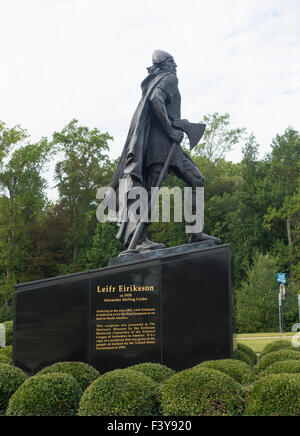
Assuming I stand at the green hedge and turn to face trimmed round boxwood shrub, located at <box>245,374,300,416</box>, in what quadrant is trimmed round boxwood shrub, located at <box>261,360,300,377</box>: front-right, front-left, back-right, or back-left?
front-left

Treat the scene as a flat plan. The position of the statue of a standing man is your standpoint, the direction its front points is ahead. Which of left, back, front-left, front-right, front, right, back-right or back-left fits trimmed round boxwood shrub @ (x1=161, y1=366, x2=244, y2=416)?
right

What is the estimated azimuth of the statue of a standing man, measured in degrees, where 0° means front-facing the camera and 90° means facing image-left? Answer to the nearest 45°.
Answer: approximately 270°

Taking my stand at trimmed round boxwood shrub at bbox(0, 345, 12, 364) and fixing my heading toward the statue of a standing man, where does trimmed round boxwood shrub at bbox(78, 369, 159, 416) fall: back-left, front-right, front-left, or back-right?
front-right

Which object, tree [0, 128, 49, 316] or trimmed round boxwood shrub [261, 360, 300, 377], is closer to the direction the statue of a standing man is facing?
the trimmed round boxwood shrub

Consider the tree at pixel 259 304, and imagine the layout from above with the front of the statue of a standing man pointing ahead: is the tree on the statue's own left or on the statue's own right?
on the statue's own left

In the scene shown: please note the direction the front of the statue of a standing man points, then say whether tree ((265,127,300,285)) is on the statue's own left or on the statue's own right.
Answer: on the statue's own left
